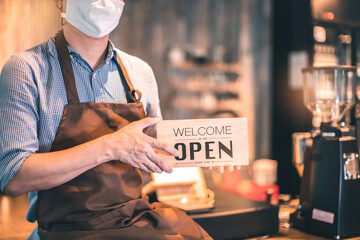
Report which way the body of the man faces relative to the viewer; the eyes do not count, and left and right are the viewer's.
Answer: facing the viewer and to the right of the viewer

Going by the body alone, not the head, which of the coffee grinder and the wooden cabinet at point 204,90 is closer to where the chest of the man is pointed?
the coffee grinder

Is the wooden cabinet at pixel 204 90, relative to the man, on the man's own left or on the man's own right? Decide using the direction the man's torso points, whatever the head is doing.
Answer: on the man's own left

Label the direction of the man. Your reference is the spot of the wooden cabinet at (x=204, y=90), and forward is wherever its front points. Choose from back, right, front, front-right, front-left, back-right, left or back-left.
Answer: front

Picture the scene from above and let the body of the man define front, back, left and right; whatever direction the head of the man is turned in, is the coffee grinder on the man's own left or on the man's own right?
on the man's own left

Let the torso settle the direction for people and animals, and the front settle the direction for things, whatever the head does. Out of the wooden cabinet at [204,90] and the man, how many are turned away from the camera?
0

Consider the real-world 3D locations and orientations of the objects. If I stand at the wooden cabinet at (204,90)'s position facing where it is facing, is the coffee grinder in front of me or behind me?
in front

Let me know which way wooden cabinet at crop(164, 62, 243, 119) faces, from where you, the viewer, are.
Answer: facing the viewer
